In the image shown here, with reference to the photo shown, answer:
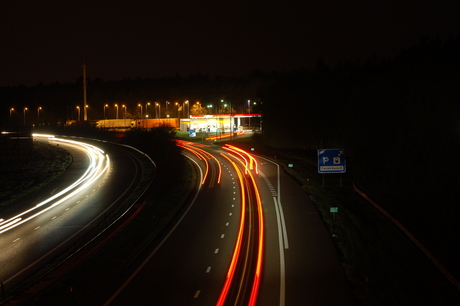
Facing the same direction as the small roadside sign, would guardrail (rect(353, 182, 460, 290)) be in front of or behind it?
in front

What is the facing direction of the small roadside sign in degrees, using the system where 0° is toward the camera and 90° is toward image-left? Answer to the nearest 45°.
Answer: approximately 0°

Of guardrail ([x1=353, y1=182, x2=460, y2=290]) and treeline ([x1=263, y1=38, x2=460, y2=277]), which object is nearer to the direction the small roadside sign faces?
the guardrail

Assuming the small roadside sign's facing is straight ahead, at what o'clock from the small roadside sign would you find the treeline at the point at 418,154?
The treeline is roughly at 8 o'clock from the small roadside sign.
